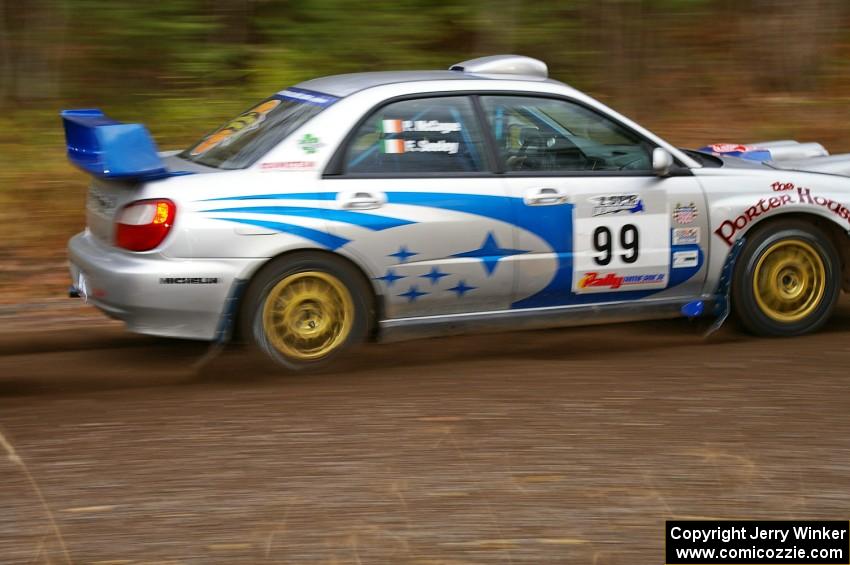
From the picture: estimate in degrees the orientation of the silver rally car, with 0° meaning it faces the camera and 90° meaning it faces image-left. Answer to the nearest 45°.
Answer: approximately 270°

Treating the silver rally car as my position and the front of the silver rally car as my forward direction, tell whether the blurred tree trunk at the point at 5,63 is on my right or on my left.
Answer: on my left
